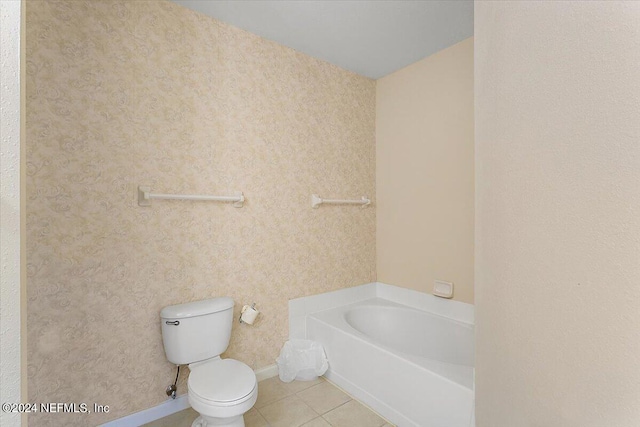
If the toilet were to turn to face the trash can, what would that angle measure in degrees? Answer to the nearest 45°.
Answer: approximately 90° to its left

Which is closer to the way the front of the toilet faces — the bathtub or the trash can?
the bathtub

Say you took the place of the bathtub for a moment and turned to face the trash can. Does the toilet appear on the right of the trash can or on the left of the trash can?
left

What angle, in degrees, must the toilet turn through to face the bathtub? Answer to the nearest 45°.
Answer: approximately 45° to its left

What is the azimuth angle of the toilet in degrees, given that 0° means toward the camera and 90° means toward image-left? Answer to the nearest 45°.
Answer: approximately 315°
